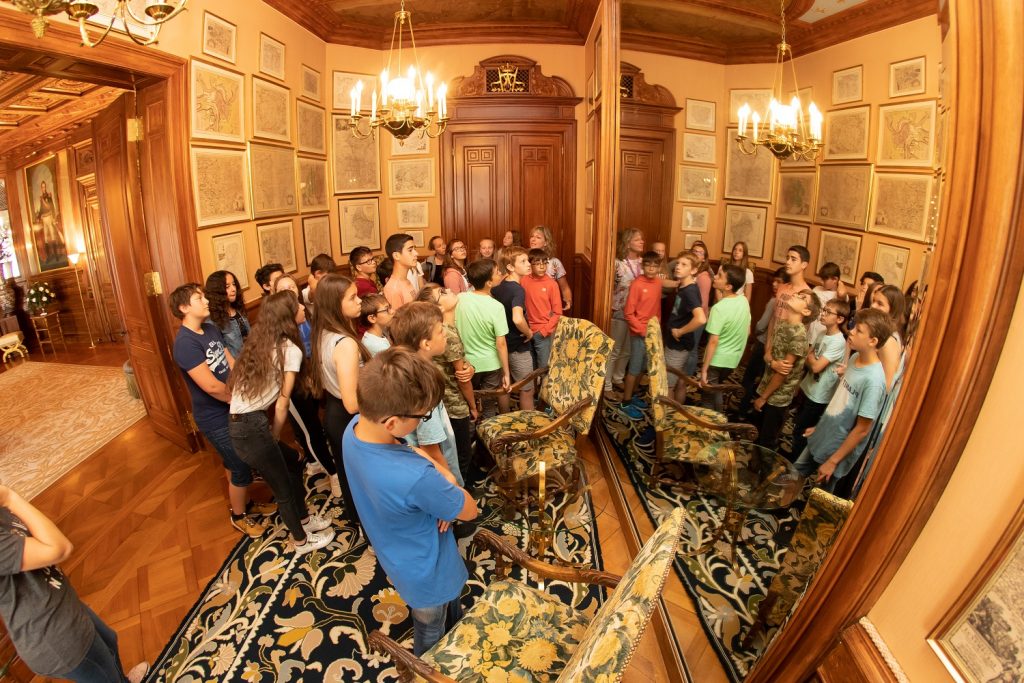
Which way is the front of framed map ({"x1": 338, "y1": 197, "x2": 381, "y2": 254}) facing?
toward the camera

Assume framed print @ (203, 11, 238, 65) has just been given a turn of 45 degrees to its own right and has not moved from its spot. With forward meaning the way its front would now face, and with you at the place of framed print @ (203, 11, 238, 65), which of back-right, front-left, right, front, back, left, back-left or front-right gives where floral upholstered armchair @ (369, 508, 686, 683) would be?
front

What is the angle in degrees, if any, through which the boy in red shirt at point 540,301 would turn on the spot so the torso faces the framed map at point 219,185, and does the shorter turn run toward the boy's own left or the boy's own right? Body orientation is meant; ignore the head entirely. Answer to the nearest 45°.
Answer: approximately 90° to the boy's own right

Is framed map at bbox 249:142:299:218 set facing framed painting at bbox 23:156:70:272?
no

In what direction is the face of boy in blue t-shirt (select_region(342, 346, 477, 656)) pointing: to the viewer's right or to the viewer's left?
to the viewer's right

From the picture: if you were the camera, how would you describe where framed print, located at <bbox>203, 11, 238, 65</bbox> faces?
facing the viewer and to the right of the viewer

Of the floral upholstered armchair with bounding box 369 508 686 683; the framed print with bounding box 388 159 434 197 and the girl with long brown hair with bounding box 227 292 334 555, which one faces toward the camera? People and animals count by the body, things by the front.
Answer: the framed print

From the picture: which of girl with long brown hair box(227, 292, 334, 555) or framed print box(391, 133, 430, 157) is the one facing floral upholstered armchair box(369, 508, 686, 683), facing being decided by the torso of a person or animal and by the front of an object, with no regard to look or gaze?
the framed print

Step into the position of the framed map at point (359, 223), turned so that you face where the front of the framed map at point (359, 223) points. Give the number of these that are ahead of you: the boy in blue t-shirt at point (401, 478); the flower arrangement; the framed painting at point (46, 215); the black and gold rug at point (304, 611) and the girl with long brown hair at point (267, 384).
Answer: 3

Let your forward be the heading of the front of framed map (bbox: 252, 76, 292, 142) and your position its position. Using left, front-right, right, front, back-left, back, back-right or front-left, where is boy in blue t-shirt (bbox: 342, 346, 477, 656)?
front-right

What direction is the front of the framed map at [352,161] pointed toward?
toward the camera

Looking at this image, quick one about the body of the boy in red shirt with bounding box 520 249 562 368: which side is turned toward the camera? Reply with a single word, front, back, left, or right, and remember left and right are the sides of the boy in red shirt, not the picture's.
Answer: front

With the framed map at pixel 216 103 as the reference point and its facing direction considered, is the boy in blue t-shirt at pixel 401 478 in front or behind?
in front
